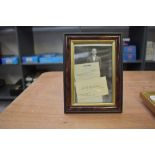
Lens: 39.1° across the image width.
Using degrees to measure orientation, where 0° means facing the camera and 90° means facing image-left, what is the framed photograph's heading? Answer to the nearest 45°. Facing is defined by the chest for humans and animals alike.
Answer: approximately 0°

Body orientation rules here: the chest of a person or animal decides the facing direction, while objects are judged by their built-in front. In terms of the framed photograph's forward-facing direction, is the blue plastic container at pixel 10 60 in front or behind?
behind

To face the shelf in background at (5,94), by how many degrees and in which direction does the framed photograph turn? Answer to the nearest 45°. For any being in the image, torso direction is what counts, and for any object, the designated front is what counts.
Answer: approximately 135° to its right

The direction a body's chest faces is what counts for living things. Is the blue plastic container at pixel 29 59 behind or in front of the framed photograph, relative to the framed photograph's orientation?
behind
